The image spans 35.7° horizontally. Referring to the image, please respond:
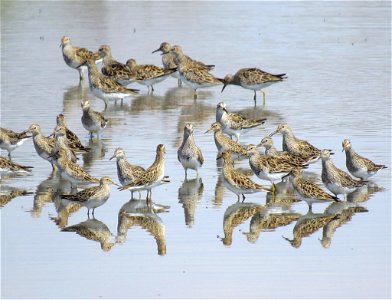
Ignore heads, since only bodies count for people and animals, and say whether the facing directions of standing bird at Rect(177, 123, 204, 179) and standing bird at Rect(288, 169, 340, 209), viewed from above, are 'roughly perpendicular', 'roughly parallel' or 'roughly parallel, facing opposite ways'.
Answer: roughly perpendicular

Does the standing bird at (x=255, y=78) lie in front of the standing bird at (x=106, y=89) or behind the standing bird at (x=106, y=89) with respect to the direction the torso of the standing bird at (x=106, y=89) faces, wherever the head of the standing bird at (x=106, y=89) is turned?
behind

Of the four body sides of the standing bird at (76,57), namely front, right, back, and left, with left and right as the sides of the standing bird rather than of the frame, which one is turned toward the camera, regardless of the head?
left

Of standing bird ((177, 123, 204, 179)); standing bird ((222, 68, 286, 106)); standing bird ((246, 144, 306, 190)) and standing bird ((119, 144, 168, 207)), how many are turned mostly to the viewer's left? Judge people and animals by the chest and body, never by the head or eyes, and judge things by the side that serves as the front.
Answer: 2

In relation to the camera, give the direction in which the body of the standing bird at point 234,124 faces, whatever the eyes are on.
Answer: to the viewer's left
